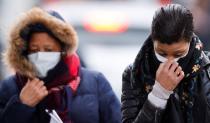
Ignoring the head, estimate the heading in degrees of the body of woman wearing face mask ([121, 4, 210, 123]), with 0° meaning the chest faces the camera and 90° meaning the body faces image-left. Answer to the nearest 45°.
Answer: approximately 0°
